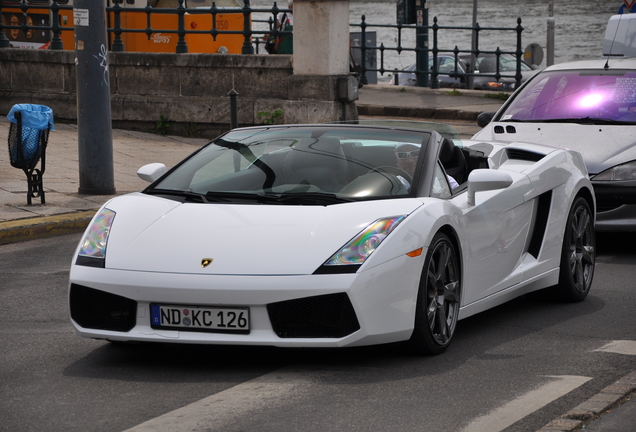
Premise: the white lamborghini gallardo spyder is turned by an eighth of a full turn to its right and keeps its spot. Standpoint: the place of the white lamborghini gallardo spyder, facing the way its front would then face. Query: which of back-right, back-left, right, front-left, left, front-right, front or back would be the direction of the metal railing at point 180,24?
right

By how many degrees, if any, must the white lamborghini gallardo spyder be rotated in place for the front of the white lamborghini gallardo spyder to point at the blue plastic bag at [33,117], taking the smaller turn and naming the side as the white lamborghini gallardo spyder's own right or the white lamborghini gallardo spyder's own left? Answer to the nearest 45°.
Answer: approximately 90° to the white lamborghini gallardo spyder's own right

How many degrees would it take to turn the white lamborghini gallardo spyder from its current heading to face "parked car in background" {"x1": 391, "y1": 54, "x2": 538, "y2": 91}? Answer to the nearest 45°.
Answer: approximately 135° to its right

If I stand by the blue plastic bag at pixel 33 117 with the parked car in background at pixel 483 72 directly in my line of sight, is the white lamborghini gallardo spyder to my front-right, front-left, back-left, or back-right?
back-right

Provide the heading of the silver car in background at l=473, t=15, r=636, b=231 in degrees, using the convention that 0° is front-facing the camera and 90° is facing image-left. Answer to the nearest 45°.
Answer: approximately 45°

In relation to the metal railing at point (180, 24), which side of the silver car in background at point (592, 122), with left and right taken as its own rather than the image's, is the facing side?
right

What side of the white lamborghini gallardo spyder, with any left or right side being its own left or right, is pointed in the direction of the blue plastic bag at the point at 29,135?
right

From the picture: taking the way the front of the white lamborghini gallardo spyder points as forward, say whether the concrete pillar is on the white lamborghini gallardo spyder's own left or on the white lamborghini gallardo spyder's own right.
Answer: on the white lamborghini gallardo spyder's own right
